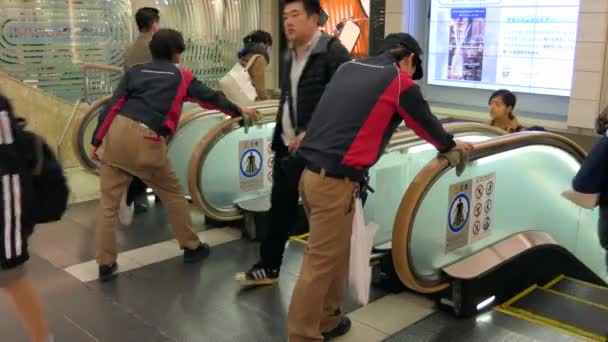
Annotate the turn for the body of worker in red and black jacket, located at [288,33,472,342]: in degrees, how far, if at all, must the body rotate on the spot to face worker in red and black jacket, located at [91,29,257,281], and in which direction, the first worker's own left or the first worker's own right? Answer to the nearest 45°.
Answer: approximately 90° to the first worker's own left

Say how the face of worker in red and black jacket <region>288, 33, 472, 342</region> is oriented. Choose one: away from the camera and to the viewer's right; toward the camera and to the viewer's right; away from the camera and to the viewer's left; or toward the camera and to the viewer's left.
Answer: away from the camera and to the viewer's right

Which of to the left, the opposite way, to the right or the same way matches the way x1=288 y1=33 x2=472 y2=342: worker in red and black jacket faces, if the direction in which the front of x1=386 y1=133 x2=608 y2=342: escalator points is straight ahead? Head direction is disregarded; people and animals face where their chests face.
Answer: the opposite way

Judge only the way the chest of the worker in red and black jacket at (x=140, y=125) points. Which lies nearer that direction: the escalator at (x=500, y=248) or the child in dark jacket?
the escalator

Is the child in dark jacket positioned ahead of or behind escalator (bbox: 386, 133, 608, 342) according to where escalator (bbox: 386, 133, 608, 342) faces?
ahead

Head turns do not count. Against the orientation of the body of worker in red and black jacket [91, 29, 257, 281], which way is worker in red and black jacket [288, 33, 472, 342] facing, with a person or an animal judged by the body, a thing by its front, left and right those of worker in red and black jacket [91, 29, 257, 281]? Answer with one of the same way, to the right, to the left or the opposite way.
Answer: the same way

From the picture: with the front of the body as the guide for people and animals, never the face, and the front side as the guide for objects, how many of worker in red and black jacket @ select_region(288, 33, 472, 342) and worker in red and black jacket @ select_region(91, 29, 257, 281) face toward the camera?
0

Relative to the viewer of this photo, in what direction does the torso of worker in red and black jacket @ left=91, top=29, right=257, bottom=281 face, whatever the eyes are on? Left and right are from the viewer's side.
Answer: facing away from the viewer and to the right of the viewer

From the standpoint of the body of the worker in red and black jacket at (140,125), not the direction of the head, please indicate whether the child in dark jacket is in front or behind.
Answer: behind

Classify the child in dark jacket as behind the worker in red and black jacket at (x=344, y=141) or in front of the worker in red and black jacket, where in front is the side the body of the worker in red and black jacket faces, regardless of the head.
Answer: behind

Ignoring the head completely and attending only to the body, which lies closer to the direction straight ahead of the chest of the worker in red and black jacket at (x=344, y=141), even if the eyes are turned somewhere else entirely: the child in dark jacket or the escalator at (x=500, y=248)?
the escalator

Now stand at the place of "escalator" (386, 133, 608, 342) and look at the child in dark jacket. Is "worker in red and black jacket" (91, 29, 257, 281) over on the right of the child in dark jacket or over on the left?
right

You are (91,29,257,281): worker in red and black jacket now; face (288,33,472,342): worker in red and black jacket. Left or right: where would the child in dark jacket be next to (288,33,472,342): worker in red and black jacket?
right

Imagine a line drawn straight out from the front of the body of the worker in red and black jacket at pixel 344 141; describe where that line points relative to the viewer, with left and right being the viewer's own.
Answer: facing away from the viewer and to the right of the viewer
